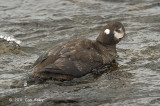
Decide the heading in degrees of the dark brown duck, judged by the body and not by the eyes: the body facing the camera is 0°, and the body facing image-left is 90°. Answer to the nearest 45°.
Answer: approximately 225°
